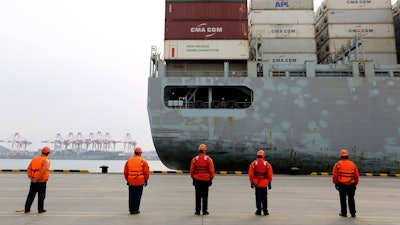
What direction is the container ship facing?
to the viewer's right

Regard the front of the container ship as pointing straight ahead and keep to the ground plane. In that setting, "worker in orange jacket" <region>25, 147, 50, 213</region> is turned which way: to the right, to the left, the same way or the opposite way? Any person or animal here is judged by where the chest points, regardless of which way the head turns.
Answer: to the left

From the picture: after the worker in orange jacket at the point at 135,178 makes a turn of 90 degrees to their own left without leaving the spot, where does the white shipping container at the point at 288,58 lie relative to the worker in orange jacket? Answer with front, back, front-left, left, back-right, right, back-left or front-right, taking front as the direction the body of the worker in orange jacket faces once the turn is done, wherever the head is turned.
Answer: back-right

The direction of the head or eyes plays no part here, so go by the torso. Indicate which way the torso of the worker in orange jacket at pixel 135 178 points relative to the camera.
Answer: away from the camera

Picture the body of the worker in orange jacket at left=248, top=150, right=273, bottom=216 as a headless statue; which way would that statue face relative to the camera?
away from the camera

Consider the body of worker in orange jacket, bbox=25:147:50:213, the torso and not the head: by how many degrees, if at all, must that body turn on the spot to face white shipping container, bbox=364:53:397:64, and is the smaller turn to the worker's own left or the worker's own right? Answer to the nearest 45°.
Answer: approximately 45° to the worker's own right

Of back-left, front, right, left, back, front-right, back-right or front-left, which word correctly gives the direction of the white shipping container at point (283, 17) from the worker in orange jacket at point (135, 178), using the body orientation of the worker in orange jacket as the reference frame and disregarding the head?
front-right

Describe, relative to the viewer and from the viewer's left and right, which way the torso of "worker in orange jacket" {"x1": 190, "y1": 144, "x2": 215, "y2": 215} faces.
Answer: facing away from the viewer

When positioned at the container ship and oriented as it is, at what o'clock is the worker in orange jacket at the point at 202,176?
The worker in orange jacket is roughly at 3 o'clock from the container ship.
